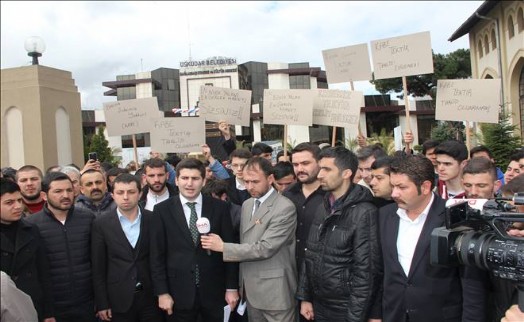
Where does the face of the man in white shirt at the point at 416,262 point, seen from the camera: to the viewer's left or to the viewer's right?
to the viewer's left

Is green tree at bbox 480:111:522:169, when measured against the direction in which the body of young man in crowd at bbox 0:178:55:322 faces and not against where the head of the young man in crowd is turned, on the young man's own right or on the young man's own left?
on the young man's own left

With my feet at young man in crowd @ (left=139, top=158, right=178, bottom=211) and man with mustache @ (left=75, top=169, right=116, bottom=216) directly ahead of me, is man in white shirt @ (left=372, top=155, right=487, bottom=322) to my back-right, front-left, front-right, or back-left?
back-left

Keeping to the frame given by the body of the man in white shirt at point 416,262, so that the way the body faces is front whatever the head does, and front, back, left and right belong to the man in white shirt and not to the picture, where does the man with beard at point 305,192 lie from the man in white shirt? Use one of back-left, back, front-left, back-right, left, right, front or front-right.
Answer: right

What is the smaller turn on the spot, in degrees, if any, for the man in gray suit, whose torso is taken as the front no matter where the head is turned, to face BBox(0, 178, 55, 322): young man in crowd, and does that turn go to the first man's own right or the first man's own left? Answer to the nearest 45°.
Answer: approximately 45° to the first man's own right

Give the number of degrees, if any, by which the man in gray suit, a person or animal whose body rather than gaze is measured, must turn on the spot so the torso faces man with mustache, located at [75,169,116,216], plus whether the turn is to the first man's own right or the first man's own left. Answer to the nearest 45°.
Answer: approximately 90° to the first man's own right

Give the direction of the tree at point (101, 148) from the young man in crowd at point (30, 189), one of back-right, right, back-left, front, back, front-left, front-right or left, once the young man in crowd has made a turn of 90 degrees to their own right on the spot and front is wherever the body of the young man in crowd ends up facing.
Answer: right

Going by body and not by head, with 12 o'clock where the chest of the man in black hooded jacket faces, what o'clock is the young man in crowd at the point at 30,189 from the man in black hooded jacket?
The young man in crowd is roughly at 2 o'clock from the man in black hooded jacket.

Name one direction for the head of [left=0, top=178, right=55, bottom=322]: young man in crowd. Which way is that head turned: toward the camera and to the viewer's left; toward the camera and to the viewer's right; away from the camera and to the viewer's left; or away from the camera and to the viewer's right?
toward the camera and to the viewer's right
